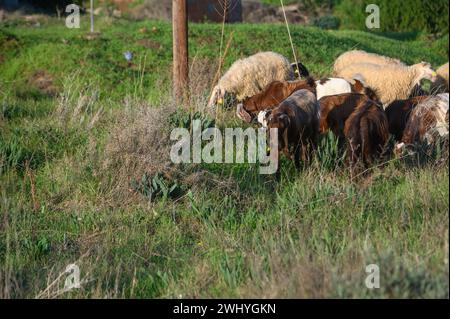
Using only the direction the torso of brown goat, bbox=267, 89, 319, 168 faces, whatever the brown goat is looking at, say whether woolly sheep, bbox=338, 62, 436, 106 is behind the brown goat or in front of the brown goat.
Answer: behind

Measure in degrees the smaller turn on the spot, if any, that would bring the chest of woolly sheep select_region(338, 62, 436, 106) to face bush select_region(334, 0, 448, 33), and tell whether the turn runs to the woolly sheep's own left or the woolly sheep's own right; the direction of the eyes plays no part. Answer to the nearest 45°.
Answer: approximately 90° to the woolly sheep's own left

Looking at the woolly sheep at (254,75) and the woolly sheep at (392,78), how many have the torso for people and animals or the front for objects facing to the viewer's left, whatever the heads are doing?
1

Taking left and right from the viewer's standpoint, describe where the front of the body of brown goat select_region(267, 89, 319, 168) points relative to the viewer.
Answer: facing the viewer and to the left of the viewer

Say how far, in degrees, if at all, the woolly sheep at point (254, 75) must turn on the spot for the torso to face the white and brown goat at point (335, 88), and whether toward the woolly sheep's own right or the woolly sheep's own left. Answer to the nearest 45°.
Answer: approximately 135° to the woolly sheep's own left

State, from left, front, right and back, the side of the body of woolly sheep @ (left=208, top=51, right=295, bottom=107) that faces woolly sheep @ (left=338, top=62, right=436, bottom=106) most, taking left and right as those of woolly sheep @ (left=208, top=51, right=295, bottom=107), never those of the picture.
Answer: back

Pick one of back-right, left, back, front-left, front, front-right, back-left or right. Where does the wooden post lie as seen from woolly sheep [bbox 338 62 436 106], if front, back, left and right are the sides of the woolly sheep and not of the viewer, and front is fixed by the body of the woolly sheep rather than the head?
back-right

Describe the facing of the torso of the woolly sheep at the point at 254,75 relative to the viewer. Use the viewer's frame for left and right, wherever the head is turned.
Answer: facing to the left of the viewer

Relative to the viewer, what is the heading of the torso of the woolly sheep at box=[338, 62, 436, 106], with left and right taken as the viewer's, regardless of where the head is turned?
facing to the right of the viewer

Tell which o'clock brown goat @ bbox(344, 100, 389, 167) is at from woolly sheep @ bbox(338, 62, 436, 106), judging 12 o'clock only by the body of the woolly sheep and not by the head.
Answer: The brown goat is roughly at 3 o'clock from the woolly sheep.

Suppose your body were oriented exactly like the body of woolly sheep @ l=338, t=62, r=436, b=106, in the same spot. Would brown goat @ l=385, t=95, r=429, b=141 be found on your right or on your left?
on your right

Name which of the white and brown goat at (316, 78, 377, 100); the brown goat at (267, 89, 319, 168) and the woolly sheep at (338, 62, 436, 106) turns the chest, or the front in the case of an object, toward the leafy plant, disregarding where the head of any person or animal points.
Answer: the brown goat
